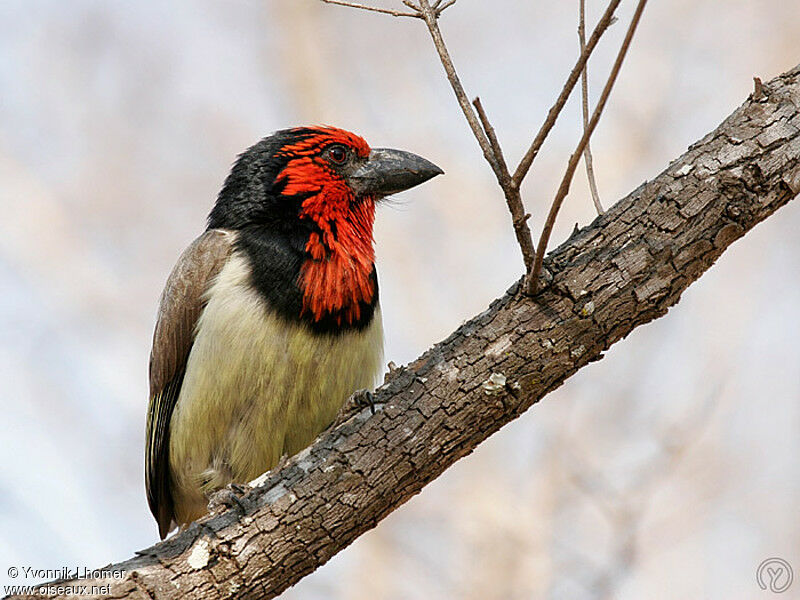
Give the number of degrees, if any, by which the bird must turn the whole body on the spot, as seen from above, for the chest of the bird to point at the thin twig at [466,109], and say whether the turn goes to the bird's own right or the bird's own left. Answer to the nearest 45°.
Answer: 0° — it already faces it

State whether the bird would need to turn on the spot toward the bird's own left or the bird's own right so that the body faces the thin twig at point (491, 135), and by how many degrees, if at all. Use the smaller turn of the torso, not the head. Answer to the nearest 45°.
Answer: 0° — it already faces it

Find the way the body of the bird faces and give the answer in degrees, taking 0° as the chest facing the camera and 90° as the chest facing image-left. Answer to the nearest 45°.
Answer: approximately 315°
